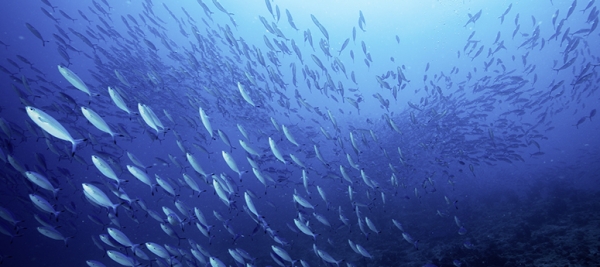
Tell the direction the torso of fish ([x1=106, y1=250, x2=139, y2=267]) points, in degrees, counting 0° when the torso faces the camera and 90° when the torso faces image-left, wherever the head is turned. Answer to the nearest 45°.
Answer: approximately 90°
